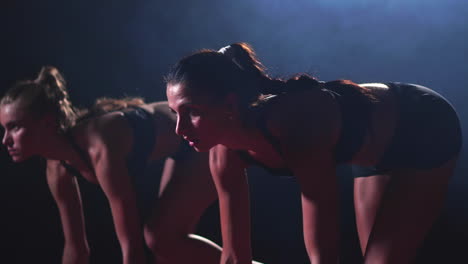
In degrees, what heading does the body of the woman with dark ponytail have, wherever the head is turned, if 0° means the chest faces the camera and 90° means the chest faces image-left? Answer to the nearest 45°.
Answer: approximately 45°
